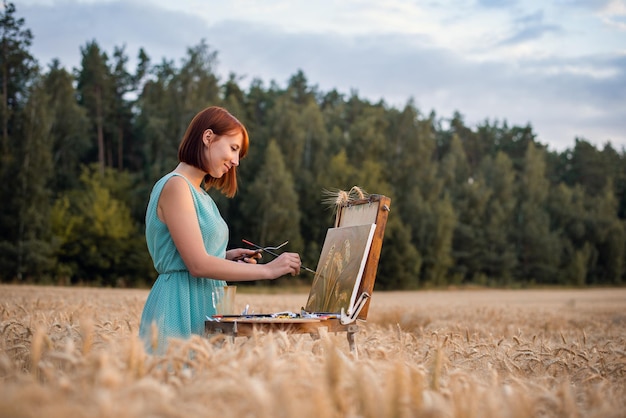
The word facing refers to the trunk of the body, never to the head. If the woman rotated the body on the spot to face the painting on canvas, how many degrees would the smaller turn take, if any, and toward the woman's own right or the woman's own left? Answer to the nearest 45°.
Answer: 0° — they already face it

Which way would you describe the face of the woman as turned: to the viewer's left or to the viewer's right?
to the viewer's right

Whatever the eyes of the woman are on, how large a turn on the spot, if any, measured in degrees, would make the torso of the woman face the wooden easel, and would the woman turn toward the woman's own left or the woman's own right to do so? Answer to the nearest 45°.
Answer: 0° — they already face it

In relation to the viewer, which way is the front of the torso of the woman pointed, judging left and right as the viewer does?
facing to the right of the viewer

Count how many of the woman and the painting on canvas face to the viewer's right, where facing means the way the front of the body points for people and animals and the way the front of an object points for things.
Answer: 1

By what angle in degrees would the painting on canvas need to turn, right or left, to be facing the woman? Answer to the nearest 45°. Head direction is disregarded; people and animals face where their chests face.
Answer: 0° — it already faces them

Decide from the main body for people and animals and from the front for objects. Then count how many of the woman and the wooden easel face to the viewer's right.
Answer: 1
